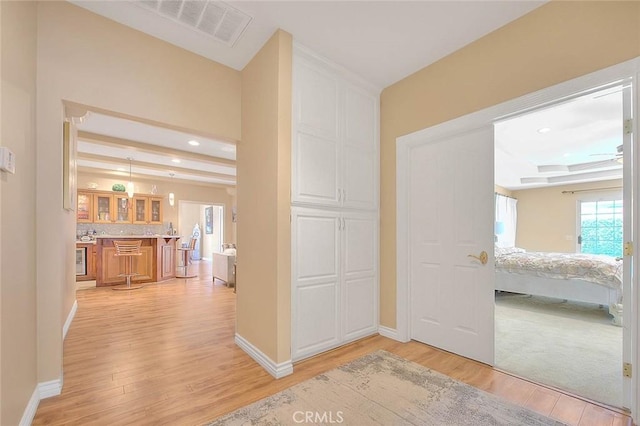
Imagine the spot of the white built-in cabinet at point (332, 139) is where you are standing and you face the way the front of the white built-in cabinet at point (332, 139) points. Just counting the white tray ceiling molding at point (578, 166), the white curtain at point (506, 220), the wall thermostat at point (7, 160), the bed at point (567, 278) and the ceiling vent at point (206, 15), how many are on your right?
2

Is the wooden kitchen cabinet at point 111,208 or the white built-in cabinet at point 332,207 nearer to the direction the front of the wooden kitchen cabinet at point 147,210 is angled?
the white built-in cabinet

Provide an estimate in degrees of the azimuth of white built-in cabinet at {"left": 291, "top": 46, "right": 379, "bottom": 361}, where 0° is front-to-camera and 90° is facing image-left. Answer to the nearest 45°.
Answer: approximately 315°

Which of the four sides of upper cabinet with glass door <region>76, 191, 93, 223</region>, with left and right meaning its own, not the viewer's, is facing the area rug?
front

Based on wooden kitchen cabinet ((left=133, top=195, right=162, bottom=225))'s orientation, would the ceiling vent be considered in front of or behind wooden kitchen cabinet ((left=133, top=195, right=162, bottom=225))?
in front

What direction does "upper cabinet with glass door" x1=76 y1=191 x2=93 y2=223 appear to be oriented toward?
toward the camera

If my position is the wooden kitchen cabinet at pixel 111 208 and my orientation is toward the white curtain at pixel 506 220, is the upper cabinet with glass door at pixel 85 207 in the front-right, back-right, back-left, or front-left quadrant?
back-right

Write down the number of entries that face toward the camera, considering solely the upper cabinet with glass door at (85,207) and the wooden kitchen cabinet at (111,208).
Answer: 2

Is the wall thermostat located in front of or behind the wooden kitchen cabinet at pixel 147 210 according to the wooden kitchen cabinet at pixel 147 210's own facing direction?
in front

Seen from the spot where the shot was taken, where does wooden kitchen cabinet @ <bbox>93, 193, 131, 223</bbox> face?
facing the viewer

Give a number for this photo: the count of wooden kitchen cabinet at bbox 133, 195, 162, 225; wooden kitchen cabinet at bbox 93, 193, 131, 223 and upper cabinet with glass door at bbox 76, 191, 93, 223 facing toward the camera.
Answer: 3

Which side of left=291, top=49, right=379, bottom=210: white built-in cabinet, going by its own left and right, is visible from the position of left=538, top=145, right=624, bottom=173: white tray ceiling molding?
left

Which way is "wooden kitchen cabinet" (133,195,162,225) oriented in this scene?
toward the camera

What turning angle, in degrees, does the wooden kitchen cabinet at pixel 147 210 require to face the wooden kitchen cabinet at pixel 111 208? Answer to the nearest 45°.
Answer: approximately 90° to its right

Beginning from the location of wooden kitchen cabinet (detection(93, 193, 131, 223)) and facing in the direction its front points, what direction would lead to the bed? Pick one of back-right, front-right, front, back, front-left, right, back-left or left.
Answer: front-left

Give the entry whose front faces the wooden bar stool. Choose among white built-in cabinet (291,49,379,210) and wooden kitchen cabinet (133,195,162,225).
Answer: the wooden kitchen cabinet
